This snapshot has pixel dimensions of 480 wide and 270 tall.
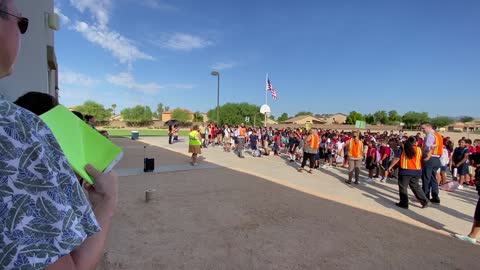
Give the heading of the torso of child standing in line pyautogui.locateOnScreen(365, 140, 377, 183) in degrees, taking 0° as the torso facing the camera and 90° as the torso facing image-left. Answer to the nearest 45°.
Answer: approximately 90°

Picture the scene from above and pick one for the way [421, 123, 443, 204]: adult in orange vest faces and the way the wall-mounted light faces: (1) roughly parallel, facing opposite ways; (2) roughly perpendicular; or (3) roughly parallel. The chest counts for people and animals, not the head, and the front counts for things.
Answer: roughly perpendicular

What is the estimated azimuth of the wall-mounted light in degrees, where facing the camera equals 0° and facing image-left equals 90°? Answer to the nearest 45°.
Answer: approximately 270°

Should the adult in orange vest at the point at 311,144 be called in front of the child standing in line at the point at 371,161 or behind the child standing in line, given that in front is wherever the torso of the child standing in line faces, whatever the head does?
in front

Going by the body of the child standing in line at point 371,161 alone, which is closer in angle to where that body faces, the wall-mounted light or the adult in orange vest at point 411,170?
the wall-mounted light

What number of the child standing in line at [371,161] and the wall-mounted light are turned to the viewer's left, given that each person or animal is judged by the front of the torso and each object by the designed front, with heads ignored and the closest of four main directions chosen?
1

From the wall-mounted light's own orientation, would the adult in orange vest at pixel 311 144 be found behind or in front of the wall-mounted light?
in front
